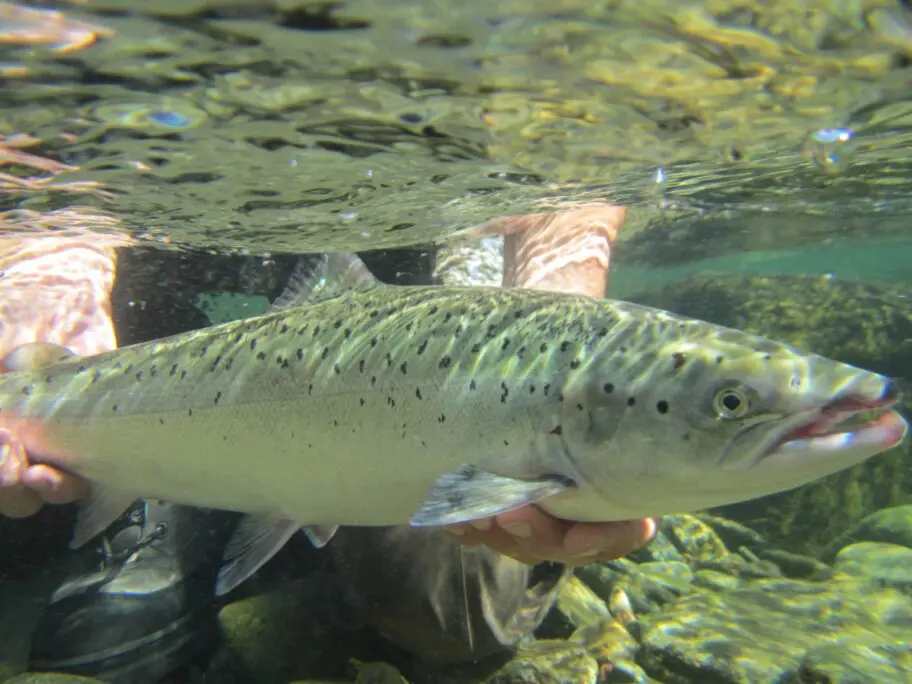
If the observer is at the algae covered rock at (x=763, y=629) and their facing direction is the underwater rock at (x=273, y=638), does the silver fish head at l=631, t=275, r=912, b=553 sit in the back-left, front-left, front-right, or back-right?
back-right

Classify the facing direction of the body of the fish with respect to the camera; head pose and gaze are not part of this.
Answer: to the viewer's right

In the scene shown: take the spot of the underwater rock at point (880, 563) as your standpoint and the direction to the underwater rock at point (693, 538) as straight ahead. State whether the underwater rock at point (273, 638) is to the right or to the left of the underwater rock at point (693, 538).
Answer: left
